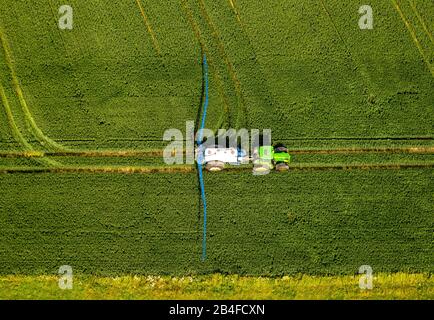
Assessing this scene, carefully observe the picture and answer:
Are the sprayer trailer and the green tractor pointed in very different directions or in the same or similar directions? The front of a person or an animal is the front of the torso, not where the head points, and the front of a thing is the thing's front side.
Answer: same or similar directions

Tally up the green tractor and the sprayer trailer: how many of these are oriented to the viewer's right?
2

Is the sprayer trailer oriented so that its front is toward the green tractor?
yes

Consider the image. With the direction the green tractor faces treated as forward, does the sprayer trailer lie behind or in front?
behind

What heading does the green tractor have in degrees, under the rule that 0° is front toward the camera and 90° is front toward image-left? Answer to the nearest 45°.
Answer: approximately 270°

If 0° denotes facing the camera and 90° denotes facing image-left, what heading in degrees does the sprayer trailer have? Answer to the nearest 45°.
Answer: approximately 270°
